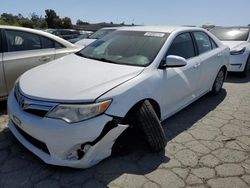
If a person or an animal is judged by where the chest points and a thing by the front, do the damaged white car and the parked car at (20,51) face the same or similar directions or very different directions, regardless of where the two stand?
same or similar directions

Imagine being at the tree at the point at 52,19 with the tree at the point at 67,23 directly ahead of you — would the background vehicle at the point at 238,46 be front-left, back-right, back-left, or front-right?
front-right

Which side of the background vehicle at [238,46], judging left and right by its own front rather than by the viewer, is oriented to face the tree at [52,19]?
right

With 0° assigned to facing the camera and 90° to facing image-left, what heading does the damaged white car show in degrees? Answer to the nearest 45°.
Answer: approximately 45°

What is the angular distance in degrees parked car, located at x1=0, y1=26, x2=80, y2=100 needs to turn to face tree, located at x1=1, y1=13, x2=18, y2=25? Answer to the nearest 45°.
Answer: approximately 90° to its right

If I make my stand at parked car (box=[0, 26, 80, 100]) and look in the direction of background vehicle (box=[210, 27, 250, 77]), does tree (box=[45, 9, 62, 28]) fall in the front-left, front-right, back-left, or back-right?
front-left

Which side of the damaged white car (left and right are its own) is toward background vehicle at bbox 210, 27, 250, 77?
back

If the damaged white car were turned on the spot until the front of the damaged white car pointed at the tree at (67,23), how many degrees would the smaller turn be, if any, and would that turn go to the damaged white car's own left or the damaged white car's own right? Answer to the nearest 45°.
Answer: approximately 135° to the damaged white car's own right

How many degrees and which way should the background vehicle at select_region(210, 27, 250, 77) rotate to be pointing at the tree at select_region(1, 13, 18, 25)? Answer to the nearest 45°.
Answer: approximately 90° to its right

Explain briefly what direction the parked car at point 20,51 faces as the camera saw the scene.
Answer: facing to the left of the viewer

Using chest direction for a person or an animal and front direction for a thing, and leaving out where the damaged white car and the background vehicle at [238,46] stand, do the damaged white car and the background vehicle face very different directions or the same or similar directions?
same or similar directions

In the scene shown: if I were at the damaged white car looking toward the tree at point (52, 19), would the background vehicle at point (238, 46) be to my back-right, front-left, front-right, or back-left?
front-right

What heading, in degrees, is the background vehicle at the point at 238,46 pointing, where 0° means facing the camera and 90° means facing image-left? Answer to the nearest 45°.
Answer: approximately 45°

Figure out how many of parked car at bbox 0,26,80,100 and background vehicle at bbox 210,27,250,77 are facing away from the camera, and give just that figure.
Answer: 0

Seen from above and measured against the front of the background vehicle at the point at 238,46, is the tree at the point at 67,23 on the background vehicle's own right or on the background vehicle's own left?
on the background vehicle's own right
